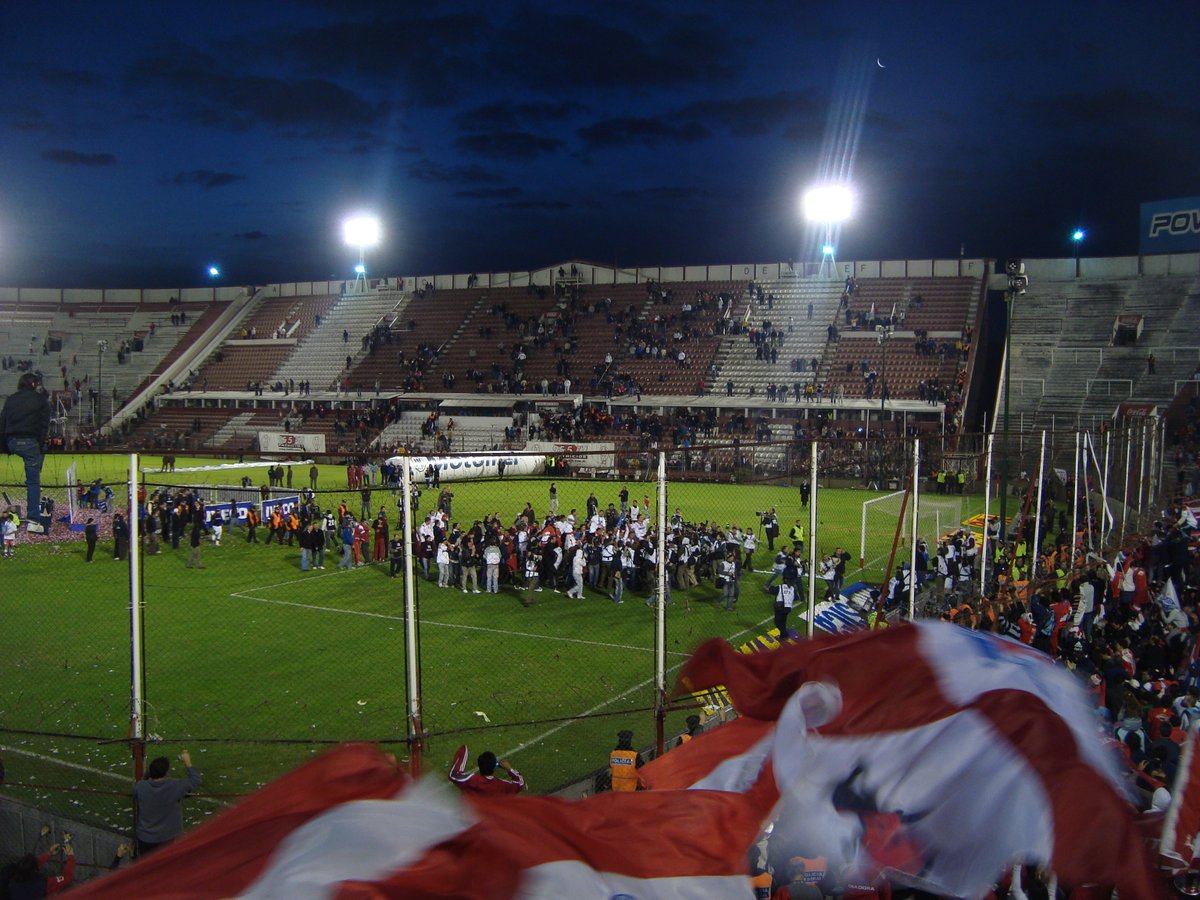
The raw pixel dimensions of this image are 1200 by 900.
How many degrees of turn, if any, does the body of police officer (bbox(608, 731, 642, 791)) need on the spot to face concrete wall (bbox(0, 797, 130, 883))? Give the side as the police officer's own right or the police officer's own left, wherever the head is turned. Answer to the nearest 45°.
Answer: approximately 90° to the police officer's own left

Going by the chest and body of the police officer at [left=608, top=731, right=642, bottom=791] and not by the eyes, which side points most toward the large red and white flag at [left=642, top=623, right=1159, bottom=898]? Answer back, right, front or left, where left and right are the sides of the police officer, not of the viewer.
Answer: back

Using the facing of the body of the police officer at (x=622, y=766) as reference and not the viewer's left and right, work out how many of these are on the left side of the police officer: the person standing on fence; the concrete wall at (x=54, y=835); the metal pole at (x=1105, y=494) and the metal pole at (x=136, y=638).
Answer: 3

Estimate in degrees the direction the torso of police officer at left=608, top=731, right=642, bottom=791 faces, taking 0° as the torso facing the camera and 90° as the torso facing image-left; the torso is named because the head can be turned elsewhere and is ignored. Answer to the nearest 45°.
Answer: approximately 180°

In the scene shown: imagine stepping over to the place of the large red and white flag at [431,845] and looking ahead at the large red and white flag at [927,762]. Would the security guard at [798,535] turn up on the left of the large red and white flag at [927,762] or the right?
left

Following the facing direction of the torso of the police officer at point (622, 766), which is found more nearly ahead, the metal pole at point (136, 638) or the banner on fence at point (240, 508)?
the banner on fence

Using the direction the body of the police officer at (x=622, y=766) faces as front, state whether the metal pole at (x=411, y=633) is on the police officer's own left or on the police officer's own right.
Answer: on the police officer's own left

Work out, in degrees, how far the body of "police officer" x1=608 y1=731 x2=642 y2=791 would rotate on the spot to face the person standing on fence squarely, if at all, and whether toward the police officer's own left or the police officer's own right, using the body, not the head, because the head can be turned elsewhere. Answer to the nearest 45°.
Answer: approximately 90° to the police officer's own left
